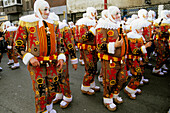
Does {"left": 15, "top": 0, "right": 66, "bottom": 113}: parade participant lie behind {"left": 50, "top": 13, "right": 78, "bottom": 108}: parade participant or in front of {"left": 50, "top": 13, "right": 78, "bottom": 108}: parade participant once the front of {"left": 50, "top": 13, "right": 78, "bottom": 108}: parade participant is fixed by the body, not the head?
in front

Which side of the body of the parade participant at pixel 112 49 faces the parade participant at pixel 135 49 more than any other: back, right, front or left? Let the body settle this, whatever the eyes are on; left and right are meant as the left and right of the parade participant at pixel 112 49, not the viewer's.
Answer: left

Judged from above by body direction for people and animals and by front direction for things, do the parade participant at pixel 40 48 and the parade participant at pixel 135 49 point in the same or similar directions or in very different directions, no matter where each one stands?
same or similar directions

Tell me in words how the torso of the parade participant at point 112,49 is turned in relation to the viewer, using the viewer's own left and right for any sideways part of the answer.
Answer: facing the viewer and to the right of the viewer

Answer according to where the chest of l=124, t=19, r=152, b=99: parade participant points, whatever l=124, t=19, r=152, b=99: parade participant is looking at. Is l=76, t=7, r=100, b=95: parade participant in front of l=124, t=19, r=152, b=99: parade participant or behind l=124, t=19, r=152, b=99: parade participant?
behind

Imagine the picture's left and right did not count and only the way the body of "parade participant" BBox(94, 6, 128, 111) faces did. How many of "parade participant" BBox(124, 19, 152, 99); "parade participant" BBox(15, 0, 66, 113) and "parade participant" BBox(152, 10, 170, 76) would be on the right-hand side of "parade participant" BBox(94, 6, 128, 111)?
1

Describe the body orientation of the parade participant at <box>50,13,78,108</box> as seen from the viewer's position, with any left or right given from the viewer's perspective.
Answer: facing the viewer and to the left of the viewer

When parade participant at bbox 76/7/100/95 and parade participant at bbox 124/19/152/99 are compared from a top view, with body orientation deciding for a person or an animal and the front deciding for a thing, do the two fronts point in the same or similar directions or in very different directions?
same or similar directions
